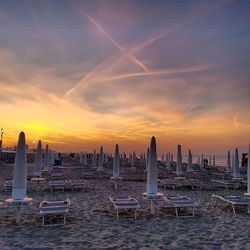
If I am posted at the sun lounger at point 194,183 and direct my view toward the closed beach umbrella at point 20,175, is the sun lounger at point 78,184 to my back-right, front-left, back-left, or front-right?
front-right

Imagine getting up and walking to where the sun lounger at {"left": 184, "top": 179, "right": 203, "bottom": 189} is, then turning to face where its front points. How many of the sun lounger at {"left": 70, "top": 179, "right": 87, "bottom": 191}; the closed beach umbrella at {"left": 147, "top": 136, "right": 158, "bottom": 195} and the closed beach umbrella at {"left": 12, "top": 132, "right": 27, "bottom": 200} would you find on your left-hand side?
0

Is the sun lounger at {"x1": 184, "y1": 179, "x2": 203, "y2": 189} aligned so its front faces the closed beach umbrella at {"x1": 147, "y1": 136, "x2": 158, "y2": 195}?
no

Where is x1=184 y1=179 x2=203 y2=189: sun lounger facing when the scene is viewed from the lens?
facing the viewer and to the right of the viewer

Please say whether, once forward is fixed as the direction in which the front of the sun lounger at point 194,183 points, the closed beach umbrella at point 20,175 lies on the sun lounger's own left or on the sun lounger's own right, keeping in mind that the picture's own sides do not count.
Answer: on the sun lounger's own right

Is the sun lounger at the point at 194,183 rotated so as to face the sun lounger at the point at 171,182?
no

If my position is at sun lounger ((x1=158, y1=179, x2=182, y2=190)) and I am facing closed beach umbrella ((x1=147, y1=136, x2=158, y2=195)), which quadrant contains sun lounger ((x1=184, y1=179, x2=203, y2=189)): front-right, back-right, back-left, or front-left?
back-left
